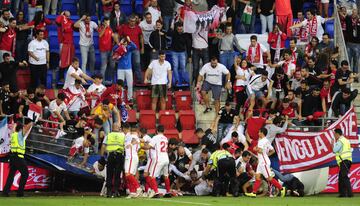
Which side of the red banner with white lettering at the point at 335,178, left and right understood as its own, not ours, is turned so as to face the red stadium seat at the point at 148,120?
right

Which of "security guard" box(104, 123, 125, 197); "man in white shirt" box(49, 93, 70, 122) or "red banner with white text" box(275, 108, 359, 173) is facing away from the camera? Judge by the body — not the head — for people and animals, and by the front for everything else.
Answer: the security guard

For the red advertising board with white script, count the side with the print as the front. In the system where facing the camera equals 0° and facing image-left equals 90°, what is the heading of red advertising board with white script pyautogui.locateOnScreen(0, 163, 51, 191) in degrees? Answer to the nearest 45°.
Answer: approximately 0°

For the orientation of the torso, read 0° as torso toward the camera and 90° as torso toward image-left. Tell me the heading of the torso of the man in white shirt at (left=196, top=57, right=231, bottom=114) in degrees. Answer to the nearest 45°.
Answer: approximately 0°

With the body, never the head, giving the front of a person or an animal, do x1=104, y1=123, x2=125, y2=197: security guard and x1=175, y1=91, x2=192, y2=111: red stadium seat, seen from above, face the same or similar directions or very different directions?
very different directions

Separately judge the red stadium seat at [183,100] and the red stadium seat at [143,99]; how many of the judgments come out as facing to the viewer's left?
0

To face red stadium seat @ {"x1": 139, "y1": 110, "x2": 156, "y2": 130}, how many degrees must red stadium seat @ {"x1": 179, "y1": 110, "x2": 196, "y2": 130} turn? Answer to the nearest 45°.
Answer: approximately 90° to its right
